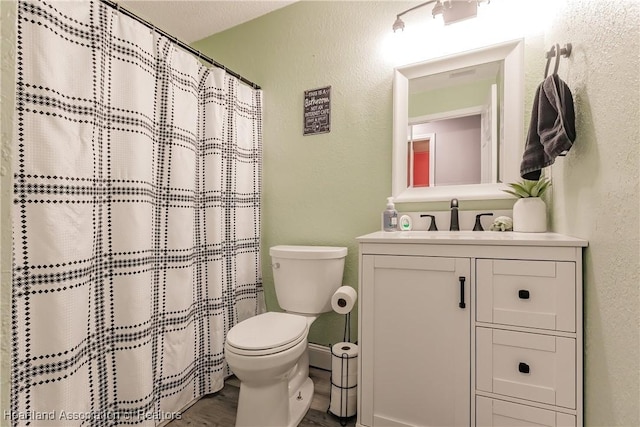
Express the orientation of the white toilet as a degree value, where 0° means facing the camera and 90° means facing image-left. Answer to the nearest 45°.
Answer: approximately 45°

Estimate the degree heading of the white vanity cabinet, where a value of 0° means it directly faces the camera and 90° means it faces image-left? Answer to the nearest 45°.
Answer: approximately 0°

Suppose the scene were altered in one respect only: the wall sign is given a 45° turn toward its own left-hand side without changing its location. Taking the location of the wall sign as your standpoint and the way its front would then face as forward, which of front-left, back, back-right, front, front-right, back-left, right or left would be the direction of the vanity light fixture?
front-left

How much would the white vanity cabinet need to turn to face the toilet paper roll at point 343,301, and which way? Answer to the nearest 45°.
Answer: approximately 90° to its right

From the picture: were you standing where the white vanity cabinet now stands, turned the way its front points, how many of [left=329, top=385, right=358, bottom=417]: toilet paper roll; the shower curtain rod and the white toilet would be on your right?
3

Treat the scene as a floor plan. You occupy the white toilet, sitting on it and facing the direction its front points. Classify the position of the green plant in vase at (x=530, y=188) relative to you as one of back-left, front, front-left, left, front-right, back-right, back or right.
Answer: back-left
